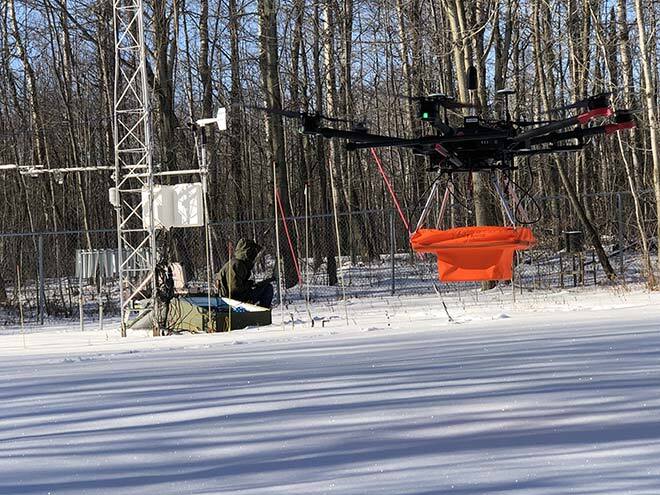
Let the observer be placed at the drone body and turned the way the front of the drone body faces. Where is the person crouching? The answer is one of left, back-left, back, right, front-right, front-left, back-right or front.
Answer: back-left

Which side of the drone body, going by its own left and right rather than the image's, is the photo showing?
right

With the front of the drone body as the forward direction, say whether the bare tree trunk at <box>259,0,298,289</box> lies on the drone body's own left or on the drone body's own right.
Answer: on the drone body's own left

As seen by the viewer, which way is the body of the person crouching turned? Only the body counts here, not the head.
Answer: to the viewer's right

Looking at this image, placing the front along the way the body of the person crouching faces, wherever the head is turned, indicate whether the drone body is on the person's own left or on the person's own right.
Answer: on the person's own right

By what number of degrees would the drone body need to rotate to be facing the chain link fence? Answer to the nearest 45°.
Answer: approximately 90° to its left
